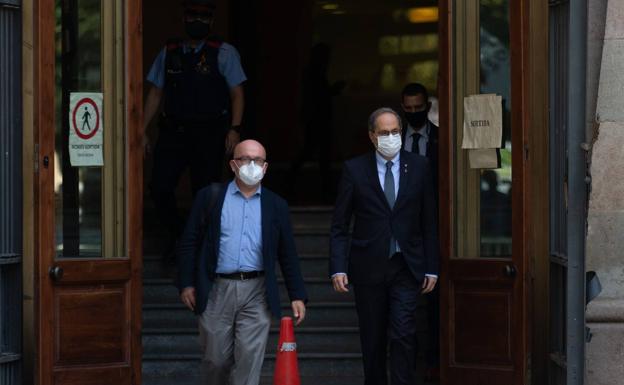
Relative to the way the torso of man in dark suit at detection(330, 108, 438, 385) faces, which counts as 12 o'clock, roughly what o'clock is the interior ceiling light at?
The interior ceiling light is roughly at 6 o'clock from the man in dark suit.

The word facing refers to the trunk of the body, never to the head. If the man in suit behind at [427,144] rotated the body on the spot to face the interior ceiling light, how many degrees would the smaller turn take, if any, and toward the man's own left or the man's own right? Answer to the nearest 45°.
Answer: approximately 180°

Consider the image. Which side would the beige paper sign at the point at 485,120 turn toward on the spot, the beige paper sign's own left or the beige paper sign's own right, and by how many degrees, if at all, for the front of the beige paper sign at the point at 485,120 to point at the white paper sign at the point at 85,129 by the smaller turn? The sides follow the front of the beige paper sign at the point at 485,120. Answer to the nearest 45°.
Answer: approximately 90° to the beige paper sign's own right

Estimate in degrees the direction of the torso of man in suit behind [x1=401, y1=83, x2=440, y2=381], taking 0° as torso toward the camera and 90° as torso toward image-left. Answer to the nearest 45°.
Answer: approximately 0°

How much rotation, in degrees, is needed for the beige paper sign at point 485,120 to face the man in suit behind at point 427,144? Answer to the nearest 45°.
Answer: approximately 135° to its right
